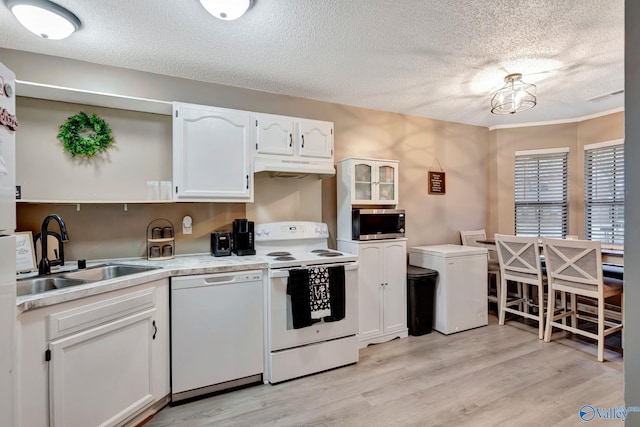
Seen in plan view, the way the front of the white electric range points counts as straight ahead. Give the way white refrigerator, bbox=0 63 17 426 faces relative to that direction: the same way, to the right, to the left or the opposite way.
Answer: to the left

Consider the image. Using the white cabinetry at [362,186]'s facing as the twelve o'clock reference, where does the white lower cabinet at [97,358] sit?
The white lower cabinet is roughly at 3 o'clock from the white cabinetry.

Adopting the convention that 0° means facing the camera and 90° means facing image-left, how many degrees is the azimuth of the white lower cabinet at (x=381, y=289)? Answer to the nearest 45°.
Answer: approximately 315°

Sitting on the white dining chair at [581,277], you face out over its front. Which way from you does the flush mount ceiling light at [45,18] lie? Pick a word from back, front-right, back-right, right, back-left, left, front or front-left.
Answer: back

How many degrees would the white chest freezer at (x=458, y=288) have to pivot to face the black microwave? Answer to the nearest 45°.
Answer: approximately 90° to its right

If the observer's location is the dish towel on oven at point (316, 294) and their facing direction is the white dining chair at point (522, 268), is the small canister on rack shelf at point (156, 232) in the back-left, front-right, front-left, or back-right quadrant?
back-left

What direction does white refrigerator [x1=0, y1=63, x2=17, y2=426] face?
to the viewer's right

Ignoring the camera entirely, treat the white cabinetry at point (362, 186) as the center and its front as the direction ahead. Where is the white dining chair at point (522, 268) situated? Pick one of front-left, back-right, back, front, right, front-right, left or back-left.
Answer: front-left

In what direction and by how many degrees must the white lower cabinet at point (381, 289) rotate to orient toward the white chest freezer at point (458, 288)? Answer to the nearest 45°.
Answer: approximately 90° to its left

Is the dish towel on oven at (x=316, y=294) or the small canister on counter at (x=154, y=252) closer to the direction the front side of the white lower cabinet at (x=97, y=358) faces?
the dish towel on oven
